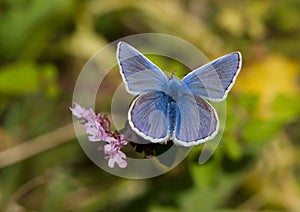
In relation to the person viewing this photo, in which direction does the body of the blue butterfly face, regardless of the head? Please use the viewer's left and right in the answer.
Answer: facing away from the viewer
